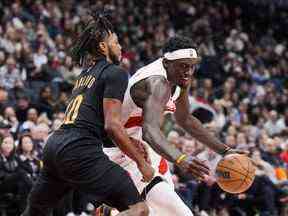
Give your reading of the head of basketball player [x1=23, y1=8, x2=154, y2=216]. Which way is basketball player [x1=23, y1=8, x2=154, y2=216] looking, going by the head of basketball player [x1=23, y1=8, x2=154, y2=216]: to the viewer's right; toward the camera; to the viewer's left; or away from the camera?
to the viewer's right

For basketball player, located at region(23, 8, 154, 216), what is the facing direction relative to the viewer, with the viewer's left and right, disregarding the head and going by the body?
facing away from the viewer and to the right of the viewer
